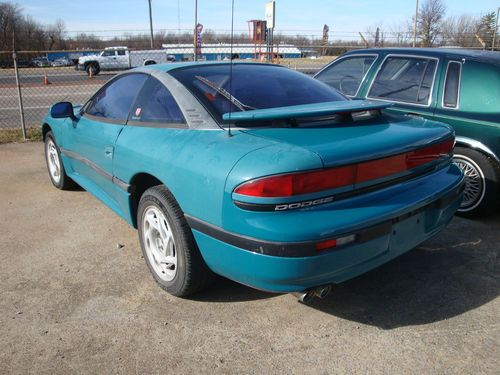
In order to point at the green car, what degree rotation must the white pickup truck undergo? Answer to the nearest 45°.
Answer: approximately 90° to its left

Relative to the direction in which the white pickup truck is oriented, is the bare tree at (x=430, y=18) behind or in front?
behind

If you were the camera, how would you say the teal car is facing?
facing away from the viewer and to the left of the viewer

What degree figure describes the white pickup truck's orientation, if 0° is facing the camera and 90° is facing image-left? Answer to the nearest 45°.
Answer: approximately 90°

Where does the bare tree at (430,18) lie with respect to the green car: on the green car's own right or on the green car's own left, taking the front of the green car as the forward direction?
on the green car's own right

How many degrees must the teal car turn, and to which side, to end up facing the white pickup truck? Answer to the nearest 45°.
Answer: approximately 45° to its right

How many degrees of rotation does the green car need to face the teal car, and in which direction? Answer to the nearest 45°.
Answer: approximately 90° to its left

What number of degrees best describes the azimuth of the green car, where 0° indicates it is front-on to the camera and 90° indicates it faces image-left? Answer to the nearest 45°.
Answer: approximately 135°

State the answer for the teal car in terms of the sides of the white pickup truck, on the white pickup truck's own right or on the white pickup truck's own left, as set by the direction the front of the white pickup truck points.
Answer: on the white pickup truck's own left

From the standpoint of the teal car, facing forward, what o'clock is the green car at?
The green car is roughly at 3 o'clock from the teal car.

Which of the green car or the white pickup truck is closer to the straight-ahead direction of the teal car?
the white pickup truck
